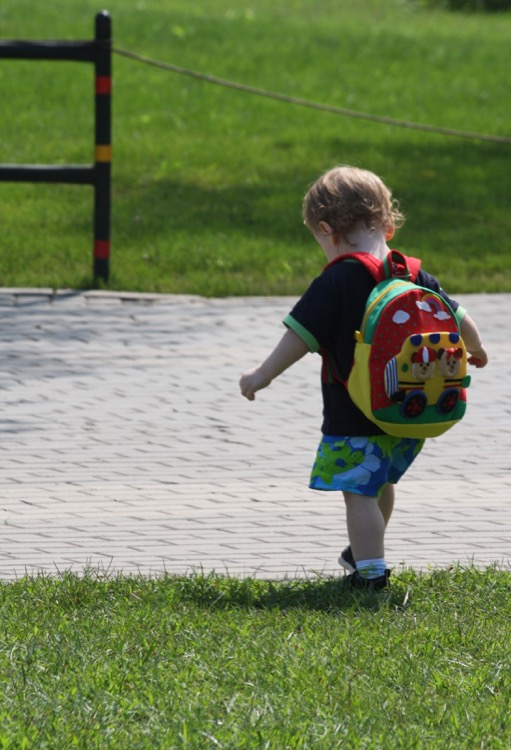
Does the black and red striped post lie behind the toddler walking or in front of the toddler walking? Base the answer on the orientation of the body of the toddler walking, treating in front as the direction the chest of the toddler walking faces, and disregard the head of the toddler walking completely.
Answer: in front

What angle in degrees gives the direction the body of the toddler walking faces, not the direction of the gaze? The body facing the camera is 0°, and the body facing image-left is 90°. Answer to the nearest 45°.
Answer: approximately 135°
